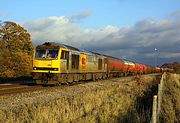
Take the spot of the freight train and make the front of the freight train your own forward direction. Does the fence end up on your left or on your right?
on your left

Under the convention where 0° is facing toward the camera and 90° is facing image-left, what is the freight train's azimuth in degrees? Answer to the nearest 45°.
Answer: approximately 45°
